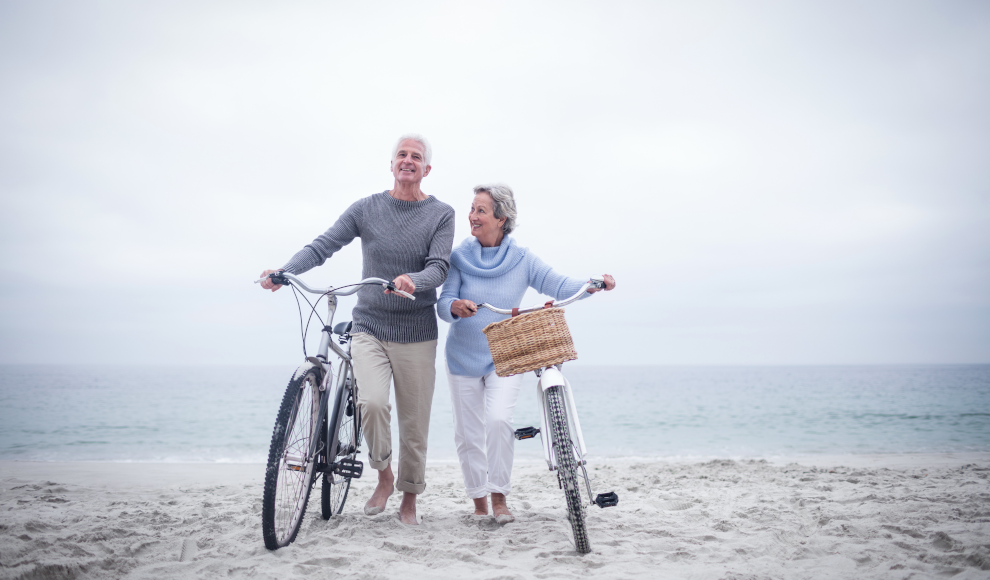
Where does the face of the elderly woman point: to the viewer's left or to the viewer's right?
to the viewer's left

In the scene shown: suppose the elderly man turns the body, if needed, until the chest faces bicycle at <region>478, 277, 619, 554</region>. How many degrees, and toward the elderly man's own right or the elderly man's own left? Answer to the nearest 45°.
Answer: approximately 45° to the elderly man's own left

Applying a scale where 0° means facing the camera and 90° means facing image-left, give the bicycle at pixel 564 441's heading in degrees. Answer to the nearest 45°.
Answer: approximately 0°

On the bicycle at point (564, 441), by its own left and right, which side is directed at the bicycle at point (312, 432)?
right
